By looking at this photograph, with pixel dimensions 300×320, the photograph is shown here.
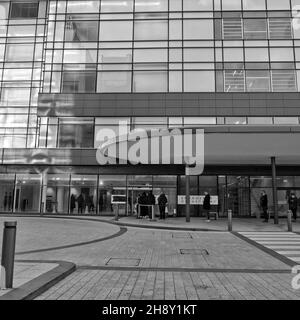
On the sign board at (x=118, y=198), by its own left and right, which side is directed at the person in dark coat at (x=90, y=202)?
right

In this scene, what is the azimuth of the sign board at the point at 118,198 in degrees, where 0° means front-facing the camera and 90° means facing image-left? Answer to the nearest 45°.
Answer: approximately 0°

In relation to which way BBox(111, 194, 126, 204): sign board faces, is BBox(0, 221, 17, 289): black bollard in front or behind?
in front

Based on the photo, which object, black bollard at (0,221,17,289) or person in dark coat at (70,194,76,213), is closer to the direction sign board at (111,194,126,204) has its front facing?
the black bollard

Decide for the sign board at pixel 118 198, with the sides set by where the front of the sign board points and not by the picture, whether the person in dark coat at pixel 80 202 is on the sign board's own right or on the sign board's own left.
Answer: on the sign board's own right
